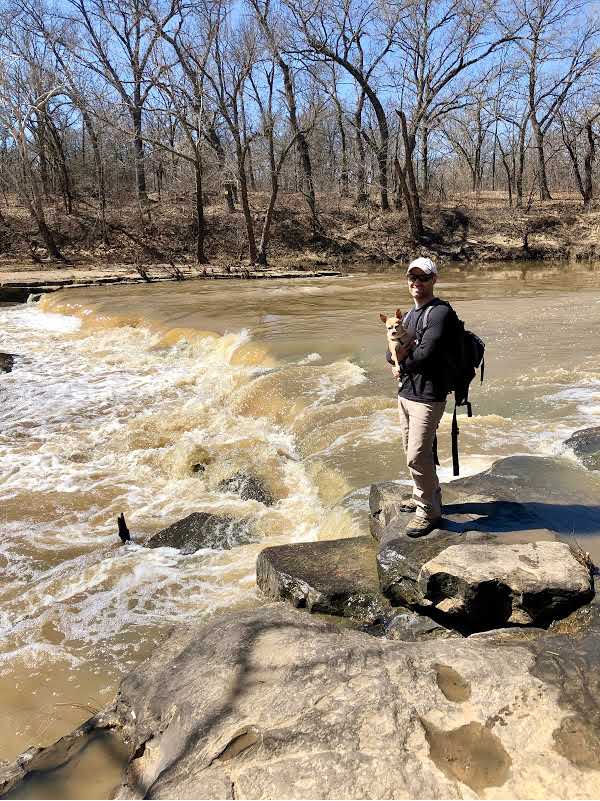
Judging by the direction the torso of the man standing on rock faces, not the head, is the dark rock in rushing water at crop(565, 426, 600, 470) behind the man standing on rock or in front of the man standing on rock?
behind

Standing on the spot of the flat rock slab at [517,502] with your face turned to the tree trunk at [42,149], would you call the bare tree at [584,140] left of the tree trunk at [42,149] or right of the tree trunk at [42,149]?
right

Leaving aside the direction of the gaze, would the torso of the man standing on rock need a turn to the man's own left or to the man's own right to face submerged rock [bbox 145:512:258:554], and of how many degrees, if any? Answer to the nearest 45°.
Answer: approximately 90° to the man's own right

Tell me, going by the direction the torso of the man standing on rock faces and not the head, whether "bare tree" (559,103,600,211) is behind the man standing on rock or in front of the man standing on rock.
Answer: behind

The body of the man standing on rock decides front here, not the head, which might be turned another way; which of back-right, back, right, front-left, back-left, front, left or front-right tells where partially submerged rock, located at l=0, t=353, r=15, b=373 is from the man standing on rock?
right

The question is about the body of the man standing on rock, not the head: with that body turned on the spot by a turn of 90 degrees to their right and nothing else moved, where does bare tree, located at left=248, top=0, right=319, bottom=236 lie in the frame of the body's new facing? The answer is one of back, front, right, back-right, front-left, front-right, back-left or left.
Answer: front-right

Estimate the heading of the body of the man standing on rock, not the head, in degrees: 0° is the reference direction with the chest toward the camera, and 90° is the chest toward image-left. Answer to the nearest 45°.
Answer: approximately 45°
